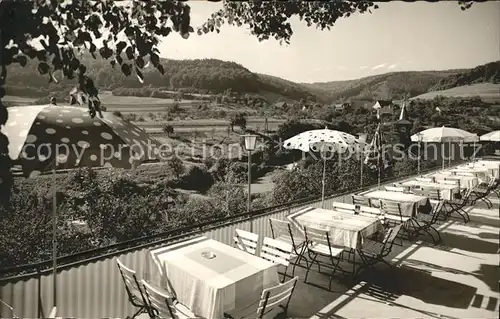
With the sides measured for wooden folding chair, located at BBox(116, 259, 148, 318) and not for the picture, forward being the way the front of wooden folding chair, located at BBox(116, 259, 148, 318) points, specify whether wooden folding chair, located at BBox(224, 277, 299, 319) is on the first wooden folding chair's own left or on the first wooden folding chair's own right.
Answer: on the first wooden folding chair's own right

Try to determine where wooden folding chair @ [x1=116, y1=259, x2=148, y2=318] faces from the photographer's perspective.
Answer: facing away from the viewer and to the right of the viewer

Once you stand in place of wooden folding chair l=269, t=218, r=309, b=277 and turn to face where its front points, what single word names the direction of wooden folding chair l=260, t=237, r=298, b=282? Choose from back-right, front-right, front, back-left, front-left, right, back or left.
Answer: back-right

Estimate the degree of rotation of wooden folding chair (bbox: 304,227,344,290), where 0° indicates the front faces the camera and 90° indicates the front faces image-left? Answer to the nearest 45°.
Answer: approximately 225°

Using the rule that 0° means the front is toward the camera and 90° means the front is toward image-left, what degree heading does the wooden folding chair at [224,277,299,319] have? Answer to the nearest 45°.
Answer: approximately 135°

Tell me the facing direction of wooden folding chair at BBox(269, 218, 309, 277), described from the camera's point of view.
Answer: facing away from the viewer and to the right of the viewer

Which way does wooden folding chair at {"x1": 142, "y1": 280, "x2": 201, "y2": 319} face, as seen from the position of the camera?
facing away from the viewer and to the right of the viewer
